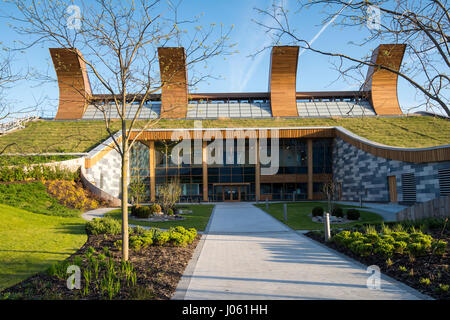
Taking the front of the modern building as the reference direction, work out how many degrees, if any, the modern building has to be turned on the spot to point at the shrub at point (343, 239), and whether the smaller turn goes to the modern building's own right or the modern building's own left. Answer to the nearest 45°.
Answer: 0° — it already faces it

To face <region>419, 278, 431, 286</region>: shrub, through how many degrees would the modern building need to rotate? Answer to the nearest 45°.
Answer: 0° — it already faces it

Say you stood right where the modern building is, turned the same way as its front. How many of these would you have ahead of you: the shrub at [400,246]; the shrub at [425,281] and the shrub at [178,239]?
3

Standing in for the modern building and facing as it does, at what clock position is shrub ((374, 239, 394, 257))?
The shrub is roughly at 12 o'clock from the modern building.

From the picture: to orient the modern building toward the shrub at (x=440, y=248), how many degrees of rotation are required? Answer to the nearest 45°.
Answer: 0° — it already faces it

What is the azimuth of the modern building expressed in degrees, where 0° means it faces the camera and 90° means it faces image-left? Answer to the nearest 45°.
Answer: approximately 0°

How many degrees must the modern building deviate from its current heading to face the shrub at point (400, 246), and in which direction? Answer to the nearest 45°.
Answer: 0° — it already faces it

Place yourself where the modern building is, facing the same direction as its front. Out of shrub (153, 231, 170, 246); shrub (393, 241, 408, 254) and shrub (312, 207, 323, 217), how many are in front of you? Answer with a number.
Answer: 3

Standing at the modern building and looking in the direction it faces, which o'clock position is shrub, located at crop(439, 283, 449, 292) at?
The shrub is roughly at 12 o'clock from the modern building.
